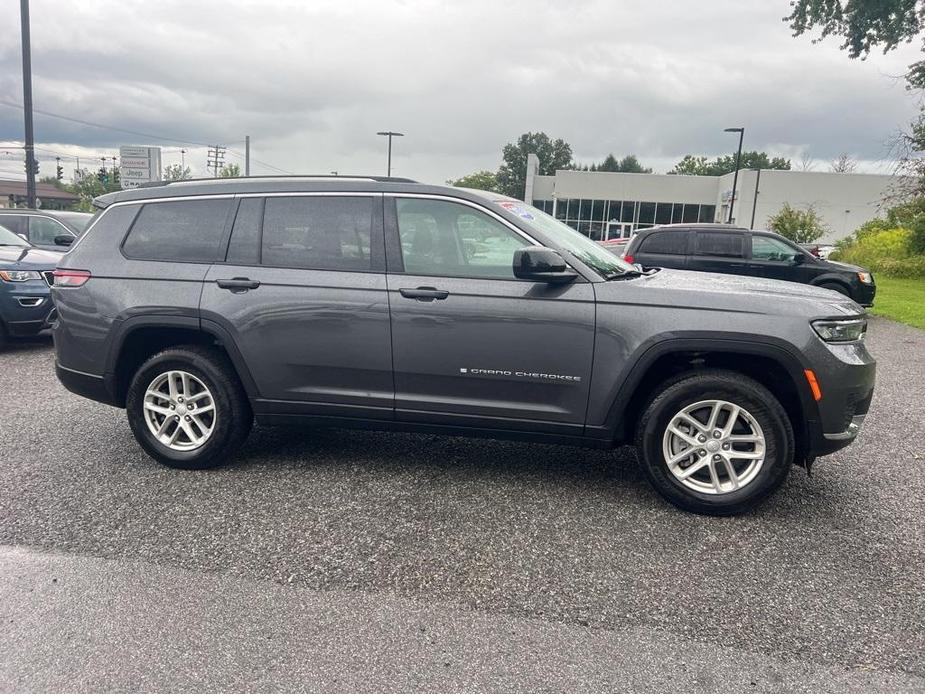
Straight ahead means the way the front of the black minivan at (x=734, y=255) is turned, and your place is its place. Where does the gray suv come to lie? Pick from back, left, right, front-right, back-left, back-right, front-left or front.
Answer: right

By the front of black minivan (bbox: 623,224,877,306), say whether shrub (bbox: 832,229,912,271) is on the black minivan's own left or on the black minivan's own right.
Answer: on the black minivan's own left

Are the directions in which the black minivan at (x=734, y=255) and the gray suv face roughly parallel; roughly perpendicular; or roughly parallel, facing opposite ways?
roughly parallel

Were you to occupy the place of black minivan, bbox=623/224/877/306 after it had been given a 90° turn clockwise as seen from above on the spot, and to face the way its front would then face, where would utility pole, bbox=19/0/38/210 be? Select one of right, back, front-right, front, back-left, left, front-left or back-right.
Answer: right

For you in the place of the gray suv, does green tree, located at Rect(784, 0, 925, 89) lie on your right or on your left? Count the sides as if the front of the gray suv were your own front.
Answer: on your left

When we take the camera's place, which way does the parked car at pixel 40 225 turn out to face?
facing the viewer and to the right of the viewer

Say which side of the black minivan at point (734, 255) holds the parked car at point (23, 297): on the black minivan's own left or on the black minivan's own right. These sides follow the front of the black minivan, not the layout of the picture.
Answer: on the black minivan's own right

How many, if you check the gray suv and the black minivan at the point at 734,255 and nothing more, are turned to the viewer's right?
2

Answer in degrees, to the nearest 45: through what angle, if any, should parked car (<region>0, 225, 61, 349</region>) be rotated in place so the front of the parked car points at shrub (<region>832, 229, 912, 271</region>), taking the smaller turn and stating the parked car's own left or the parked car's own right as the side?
approximately 45° to the parked car's own left

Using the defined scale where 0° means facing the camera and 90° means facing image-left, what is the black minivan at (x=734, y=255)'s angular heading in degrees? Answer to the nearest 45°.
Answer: approximately 270°

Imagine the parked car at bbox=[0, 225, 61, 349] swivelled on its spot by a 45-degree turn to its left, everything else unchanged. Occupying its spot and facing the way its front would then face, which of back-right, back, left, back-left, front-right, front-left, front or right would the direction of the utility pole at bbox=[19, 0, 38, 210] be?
left

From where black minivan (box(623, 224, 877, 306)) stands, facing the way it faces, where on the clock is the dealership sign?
The dealership sign is roughly at 7 o'clock from the black minivan.

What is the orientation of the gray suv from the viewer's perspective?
to the viewer's right
